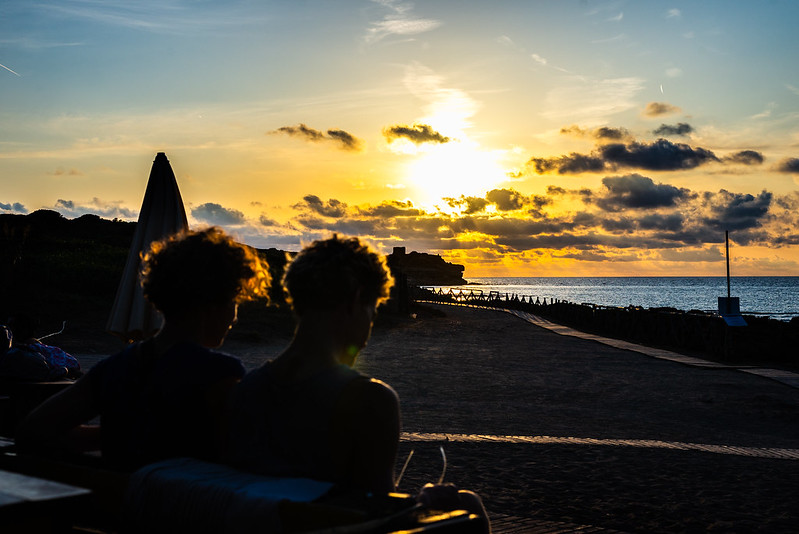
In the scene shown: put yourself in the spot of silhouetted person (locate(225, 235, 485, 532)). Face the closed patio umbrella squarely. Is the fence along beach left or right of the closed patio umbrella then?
right

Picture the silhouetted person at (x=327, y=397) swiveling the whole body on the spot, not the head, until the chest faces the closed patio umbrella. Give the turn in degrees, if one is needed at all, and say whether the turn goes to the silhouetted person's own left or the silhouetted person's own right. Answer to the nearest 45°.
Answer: approximately 45° to the silhouetted person's own left

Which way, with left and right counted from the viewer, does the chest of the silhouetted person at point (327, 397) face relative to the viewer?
facing away from the viewer and to the right of the viewer

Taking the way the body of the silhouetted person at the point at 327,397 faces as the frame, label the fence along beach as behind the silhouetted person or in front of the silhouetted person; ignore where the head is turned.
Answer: in front

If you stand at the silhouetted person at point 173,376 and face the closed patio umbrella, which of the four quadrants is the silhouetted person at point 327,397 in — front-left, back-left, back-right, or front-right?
back-right
